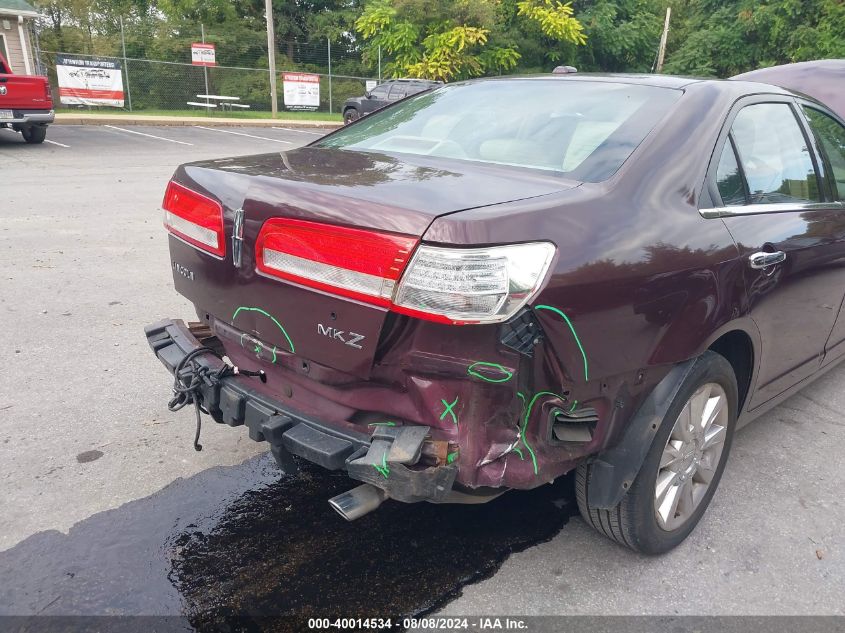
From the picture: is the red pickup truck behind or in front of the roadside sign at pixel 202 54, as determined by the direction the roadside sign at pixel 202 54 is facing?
in front

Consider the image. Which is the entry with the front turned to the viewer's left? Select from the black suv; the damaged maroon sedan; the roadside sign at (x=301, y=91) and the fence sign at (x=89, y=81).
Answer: the black suv

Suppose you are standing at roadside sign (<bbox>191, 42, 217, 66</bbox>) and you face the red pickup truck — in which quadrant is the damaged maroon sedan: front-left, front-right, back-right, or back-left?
front-left

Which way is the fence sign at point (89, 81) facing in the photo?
toward the camera

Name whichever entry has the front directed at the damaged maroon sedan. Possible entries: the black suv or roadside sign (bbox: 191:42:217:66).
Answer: the roadside sign

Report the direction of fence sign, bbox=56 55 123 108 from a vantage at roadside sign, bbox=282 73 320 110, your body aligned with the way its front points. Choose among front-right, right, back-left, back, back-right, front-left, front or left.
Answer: front-right

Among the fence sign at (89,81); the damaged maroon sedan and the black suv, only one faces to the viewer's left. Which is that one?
the black suv

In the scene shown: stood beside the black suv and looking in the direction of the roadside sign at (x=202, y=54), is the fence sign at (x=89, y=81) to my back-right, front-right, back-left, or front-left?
front-left

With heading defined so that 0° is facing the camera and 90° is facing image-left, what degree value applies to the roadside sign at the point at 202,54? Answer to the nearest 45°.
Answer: approximately 0°

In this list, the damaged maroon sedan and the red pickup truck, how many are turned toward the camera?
0

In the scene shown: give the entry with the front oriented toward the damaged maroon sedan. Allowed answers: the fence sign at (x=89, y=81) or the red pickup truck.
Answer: the fence sign

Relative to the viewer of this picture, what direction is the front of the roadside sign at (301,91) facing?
facing the viewer

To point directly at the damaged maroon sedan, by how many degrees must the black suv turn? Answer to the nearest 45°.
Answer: approximately 90° to its left

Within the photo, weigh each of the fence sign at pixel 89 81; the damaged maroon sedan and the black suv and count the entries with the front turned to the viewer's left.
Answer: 1

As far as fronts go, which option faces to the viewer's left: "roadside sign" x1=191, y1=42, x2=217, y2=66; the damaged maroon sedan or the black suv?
the black suv

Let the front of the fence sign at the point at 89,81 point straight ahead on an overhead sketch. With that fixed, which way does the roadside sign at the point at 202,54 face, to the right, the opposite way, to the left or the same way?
the same way

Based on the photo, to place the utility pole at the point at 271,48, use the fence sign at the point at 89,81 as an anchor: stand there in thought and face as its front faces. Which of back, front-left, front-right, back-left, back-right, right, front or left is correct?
left
